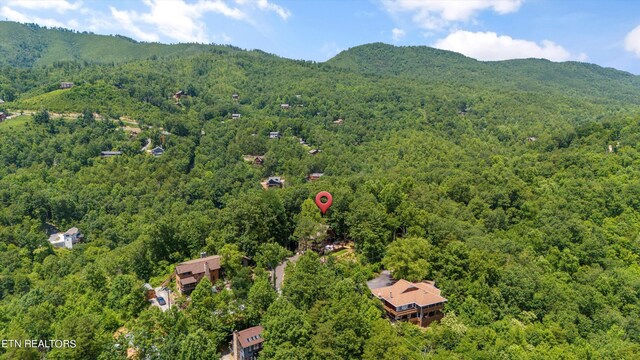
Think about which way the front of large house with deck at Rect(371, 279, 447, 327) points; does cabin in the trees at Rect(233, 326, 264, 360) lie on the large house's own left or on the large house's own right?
on the large house's own right

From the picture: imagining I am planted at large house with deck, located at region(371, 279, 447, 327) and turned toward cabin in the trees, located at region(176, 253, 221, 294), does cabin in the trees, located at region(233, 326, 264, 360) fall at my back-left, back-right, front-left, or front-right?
front-left

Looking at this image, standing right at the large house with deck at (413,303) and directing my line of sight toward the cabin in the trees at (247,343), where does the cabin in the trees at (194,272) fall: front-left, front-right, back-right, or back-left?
front-right

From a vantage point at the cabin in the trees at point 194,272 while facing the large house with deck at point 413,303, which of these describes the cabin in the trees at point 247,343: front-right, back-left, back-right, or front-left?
front-right

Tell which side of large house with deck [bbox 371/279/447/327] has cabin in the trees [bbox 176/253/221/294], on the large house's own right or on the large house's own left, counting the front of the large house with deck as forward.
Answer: on the large house's own right
